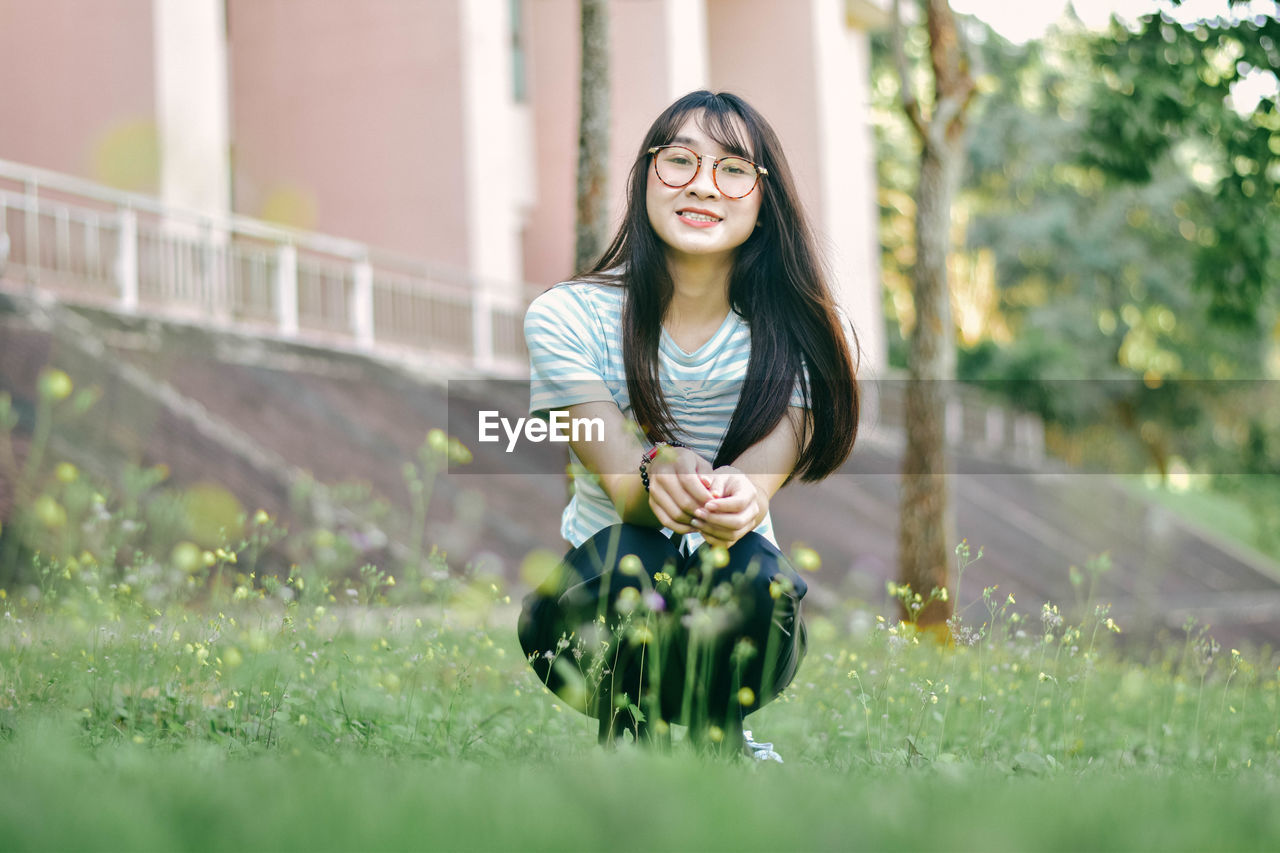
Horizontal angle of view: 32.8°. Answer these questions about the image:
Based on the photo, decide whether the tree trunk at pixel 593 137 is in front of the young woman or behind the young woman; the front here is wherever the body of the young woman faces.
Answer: behind

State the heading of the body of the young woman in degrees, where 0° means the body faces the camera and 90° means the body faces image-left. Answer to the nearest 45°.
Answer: approximately 0°

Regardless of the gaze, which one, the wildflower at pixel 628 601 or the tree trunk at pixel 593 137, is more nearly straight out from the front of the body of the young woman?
the wildflower

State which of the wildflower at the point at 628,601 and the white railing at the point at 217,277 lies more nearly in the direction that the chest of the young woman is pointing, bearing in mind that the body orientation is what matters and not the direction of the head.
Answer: the wildflower

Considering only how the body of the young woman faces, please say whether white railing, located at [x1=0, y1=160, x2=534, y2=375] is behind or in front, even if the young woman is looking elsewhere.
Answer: behind

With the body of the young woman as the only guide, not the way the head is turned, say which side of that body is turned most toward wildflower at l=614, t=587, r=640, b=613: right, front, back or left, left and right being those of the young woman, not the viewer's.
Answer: front

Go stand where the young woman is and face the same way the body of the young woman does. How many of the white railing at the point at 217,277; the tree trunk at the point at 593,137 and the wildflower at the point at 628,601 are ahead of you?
1
